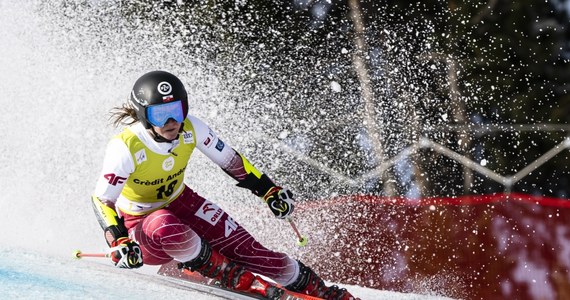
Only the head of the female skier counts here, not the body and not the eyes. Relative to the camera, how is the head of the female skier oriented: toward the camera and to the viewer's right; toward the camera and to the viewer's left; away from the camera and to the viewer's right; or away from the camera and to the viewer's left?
toward the camera and to the viewer's right

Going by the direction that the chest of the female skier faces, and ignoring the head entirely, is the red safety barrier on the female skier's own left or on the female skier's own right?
on the female skier's own left

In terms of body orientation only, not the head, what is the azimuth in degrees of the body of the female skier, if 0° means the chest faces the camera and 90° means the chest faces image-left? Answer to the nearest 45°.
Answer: approximately 315°
